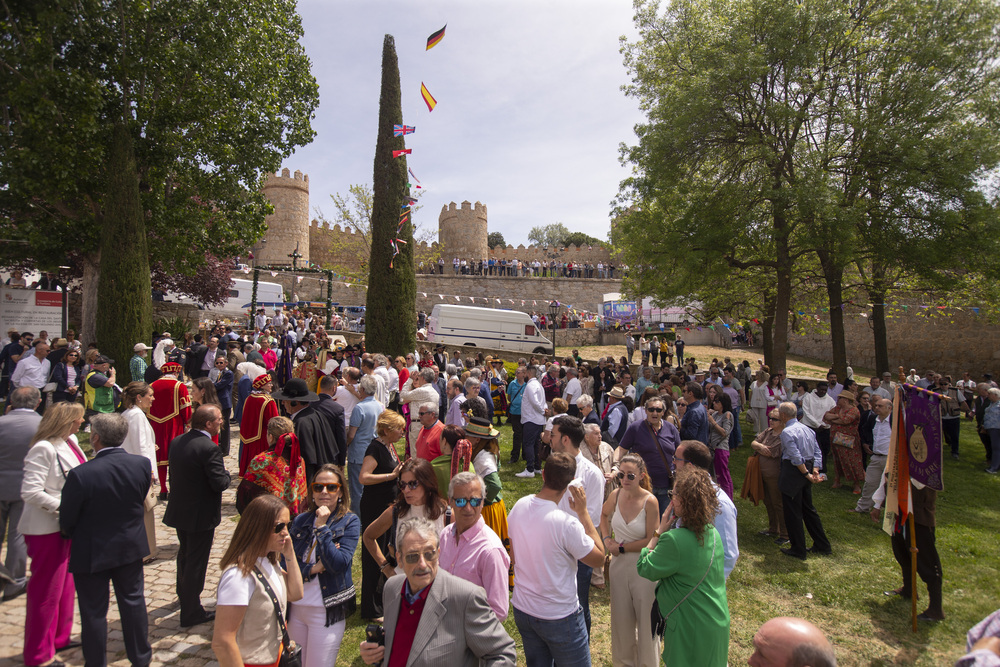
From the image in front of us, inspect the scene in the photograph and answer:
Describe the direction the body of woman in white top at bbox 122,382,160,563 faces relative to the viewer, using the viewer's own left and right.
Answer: facing to the right of the viewer

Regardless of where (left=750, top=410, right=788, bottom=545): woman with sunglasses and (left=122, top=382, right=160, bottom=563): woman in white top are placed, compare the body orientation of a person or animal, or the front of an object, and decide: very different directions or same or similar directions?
very different directions

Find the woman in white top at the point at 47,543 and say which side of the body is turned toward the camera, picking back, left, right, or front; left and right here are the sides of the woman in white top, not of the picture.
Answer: right

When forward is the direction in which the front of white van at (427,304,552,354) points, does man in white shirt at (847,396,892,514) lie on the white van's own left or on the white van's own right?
on the white van's own right

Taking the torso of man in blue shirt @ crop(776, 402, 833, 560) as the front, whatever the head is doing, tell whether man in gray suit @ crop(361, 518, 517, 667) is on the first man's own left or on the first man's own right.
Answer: on the first man's own left

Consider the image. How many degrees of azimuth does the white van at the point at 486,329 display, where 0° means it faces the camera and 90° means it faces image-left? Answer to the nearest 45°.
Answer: approximately 270°

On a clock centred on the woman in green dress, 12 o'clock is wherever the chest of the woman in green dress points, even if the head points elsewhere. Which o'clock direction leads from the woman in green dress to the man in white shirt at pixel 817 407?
The man in white shirt is roughly at 2 o'clock from the woman in green dress.
